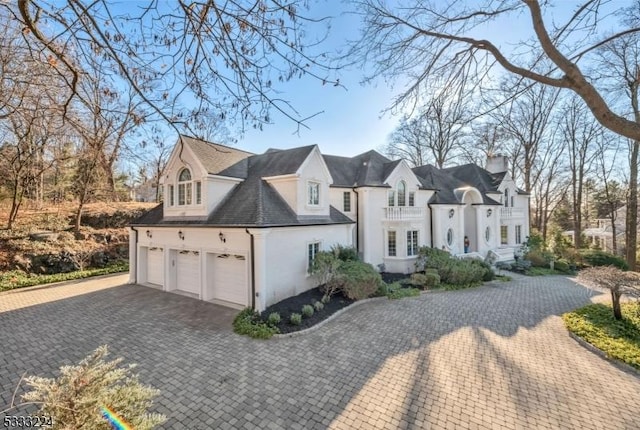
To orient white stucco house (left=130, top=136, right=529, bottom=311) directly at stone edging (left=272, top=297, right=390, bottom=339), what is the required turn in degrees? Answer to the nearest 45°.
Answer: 0° — it already faces it

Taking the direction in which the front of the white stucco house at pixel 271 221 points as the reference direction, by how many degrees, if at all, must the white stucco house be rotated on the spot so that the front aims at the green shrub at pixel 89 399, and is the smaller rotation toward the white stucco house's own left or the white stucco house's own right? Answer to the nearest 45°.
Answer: approximately 45° to the white stucco house's own right

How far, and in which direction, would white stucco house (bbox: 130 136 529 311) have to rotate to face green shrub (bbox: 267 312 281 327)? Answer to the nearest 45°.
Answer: approximately 45° to its right

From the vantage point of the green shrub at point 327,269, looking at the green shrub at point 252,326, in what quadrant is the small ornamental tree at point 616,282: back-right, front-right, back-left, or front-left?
back-left

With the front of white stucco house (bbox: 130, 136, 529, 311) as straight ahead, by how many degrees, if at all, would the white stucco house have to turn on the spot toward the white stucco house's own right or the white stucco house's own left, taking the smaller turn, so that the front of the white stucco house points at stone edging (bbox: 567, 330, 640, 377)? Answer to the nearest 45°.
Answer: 0° — it already faces it

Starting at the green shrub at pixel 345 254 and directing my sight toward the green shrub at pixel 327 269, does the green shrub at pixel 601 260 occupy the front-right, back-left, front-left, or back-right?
back-left

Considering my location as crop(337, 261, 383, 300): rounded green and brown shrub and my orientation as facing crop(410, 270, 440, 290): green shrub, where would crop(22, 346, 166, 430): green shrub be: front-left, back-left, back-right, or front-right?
back-right

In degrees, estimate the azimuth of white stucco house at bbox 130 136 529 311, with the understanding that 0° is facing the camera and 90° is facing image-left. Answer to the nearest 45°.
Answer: approximately 315°

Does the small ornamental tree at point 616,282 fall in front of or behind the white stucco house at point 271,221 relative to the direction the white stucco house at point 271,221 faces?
in front
